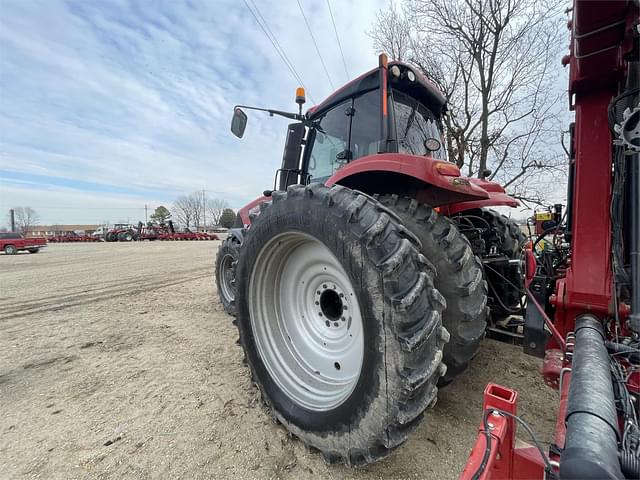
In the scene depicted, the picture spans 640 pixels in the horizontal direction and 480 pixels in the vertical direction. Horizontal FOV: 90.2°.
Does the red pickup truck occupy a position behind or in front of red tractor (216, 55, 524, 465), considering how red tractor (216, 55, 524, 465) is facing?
in front
